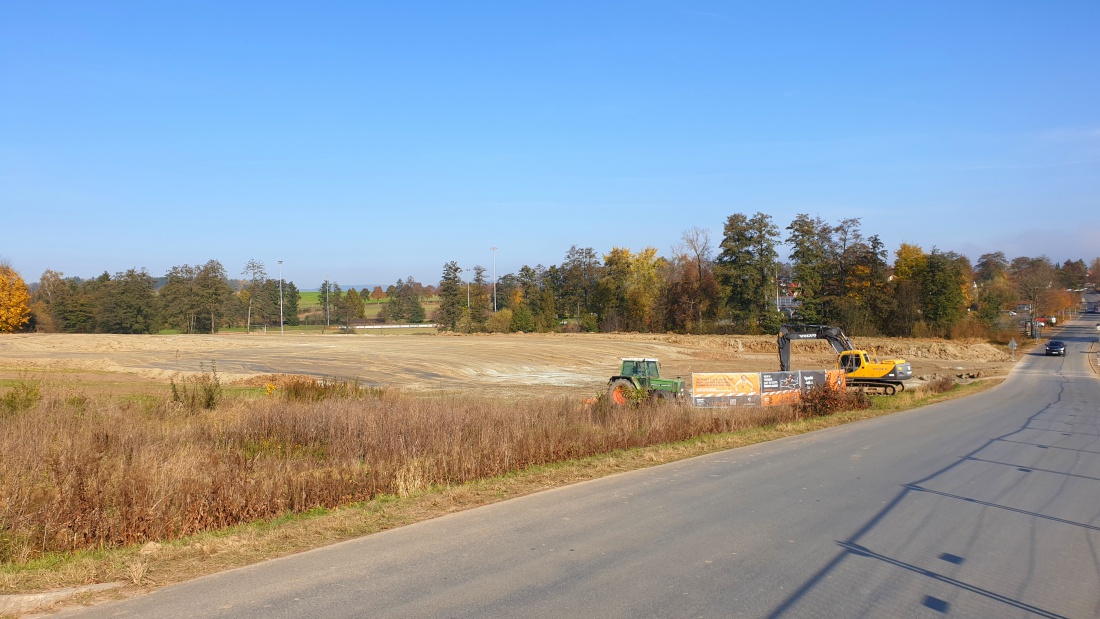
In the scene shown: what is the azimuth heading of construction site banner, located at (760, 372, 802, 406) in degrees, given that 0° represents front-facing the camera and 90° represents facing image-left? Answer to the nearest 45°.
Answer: approximately 0°

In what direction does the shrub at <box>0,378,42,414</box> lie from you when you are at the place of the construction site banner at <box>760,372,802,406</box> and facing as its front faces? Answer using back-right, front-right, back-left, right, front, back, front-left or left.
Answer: front-right

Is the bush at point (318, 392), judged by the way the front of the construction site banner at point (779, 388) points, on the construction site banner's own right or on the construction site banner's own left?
on the construction site banner's own right

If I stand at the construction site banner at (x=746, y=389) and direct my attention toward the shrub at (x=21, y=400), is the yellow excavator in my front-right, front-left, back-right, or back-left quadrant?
back-right

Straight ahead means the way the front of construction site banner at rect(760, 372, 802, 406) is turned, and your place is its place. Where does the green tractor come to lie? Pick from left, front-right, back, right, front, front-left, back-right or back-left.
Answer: front-right

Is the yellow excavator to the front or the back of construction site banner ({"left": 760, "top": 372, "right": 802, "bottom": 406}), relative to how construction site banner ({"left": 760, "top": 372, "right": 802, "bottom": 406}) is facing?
to the back

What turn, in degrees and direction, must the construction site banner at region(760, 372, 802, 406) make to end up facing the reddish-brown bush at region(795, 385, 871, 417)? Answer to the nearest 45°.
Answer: approximately 45° to its left

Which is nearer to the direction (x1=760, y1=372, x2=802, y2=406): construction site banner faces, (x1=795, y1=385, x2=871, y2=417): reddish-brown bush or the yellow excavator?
the reddish-brown bush
